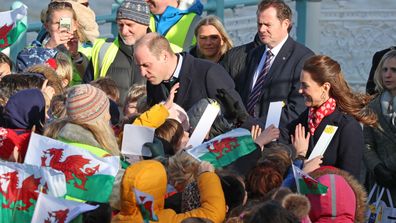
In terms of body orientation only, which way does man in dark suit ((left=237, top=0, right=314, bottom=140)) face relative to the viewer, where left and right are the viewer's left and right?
facing the viewer and to the left of the viewer

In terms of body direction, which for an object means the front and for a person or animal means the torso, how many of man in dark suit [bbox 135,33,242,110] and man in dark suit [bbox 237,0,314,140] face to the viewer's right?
0

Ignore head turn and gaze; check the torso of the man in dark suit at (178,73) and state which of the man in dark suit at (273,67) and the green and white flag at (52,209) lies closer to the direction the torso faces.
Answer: the green and white flag

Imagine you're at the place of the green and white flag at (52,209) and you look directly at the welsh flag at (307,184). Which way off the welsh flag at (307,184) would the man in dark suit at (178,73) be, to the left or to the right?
left

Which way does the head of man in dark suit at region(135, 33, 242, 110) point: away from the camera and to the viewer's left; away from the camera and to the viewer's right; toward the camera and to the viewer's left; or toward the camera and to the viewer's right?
toward the camera and to the viewer's left

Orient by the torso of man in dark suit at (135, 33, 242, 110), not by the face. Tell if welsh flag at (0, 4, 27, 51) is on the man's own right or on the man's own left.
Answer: on the man's own right

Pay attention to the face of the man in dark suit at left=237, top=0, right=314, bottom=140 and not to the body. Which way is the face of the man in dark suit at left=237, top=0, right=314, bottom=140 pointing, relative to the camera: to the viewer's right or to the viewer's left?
to the viewer's left

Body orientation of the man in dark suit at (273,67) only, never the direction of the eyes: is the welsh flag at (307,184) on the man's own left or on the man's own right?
on the man's own left
